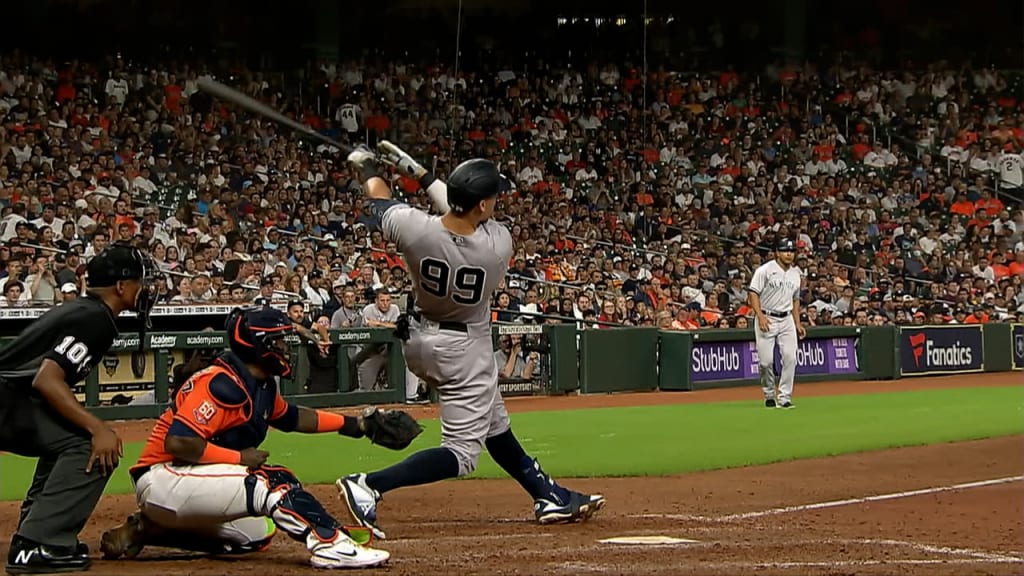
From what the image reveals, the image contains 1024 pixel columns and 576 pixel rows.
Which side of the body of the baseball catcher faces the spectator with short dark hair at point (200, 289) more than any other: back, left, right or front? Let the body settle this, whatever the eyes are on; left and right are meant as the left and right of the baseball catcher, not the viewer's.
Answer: left

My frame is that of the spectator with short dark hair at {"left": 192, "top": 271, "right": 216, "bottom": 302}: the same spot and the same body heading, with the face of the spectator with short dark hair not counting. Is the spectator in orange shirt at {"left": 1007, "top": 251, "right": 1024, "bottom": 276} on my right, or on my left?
on my left

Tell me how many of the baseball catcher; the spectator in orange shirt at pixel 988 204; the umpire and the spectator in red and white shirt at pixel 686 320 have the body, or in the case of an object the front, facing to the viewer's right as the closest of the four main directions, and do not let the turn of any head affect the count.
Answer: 2

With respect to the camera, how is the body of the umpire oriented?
to the viewer's right

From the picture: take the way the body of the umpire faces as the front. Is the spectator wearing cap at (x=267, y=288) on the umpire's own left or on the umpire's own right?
on the umpire's own left

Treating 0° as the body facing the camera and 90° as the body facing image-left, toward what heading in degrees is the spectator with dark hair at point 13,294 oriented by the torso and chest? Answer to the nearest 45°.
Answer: approximately 315°
